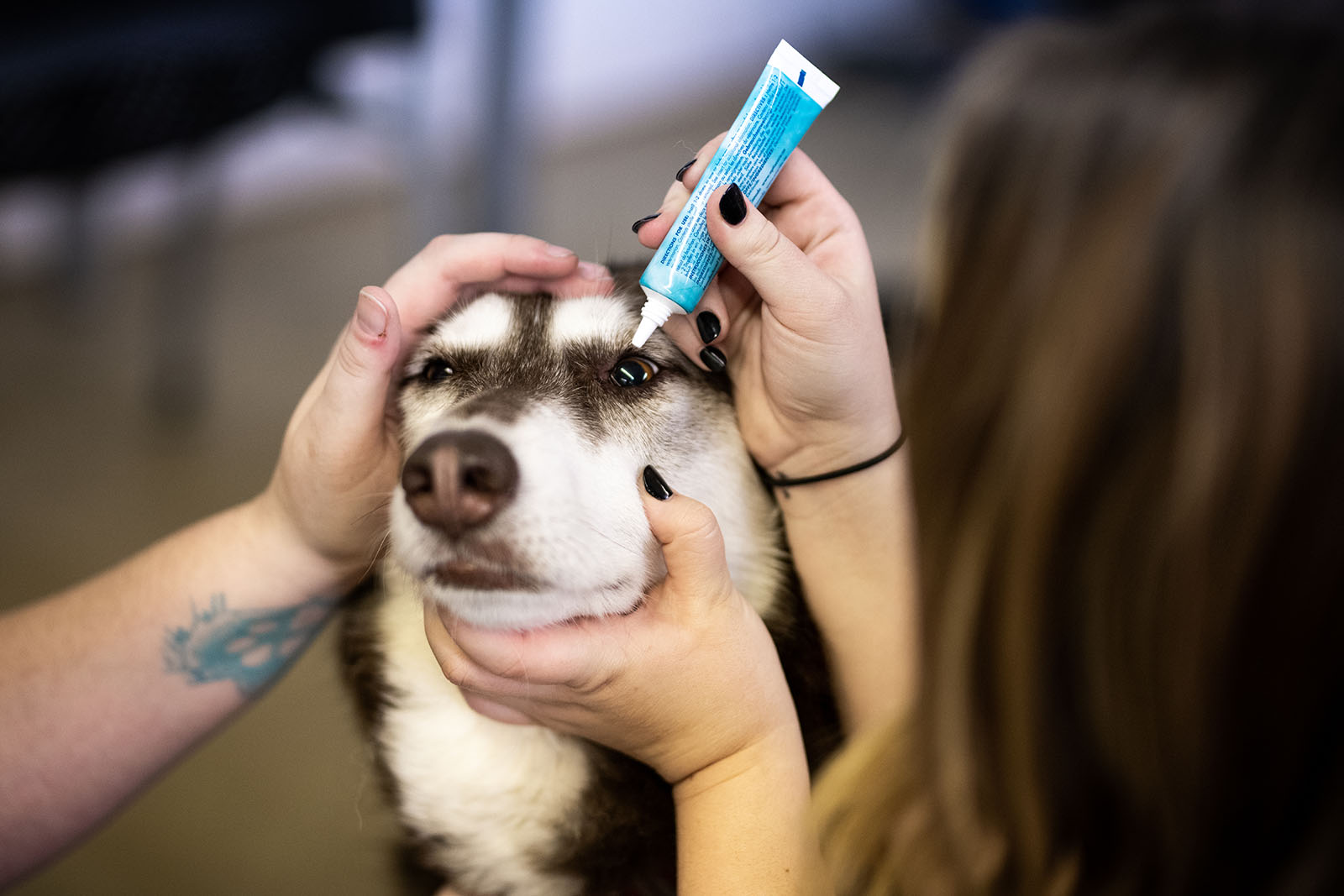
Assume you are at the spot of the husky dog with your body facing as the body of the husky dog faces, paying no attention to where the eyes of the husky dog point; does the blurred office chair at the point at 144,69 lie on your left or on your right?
on your right

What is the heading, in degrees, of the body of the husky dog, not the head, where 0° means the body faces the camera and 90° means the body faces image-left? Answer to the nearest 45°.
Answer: approximately 45°
